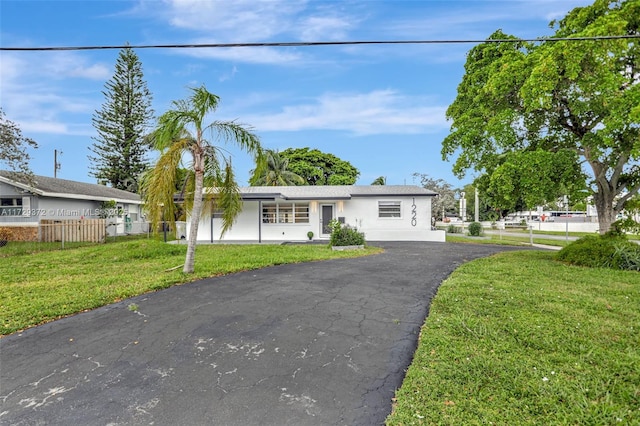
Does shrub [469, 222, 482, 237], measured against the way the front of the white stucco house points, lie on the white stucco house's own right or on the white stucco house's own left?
on the white stucco house's own left

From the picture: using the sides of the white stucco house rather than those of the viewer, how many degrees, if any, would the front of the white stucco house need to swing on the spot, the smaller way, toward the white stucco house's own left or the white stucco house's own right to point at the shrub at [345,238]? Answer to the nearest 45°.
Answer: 0° — it already faces it

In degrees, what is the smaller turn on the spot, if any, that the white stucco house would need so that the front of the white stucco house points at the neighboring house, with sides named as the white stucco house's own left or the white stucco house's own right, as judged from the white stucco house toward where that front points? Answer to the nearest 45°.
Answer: approximately 90° to the white stucco house's own right

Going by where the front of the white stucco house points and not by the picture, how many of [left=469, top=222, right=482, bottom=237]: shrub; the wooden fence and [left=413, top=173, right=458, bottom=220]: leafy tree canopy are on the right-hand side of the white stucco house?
1

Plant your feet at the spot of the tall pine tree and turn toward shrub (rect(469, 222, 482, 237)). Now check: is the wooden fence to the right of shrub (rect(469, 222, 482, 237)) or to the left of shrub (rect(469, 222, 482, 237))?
right

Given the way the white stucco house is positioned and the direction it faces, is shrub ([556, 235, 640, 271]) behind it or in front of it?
in front

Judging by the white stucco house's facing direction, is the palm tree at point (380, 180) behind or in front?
behind

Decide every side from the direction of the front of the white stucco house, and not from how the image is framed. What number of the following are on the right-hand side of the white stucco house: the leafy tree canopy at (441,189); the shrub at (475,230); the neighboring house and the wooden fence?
2

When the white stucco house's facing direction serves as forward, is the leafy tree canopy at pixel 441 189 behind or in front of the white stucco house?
behind

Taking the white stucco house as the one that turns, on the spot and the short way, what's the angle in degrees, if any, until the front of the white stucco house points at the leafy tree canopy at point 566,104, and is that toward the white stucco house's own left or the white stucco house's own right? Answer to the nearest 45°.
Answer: approximately 45° to the white stucco house's own left

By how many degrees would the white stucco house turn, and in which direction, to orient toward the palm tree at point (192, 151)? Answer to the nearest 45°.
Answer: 0° — it already faces it

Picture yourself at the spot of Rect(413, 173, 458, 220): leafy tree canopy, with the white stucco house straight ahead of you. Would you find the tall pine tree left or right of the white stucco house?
right

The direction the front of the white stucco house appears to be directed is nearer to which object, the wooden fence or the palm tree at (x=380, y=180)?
the wooden fence

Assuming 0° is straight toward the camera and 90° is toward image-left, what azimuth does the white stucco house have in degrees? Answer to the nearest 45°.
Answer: approximately 0°
